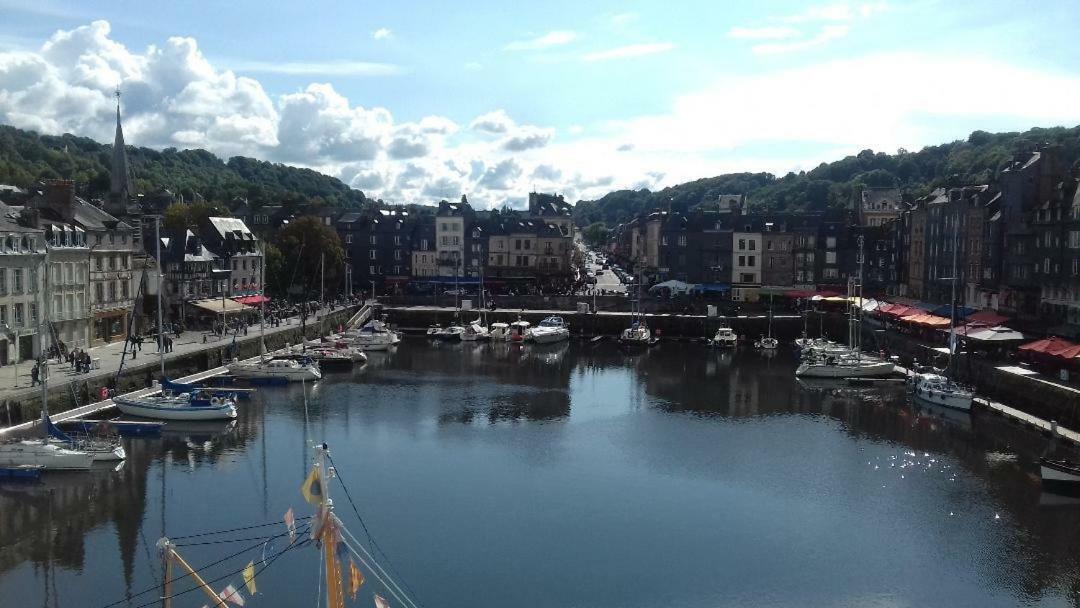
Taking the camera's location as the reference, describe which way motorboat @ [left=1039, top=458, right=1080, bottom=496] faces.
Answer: facing to the left of the viewer

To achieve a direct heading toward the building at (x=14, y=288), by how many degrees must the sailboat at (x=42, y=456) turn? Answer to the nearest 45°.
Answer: approximately 90° to its left

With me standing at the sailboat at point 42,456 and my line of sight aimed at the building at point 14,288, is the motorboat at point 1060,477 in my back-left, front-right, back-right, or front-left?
back-right

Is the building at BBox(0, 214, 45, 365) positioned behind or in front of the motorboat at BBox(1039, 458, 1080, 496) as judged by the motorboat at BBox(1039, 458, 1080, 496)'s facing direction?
in front

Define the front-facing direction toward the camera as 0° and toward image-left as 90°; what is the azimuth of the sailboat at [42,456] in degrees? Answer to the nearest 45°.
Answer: approximately 270°

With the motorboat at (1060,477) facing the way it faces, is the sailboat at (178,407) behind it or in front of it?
in front

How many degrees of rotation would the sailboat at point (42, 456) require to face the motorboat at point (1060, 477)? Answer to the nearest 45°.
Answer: approximately 45° to its right

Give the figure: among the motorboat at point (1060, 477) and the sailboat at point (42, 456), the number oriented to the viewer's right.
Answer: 1

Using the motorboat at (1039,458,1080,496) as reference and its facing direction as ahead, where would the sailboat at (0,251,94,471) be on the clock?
The sailboat is roughly at 11 o'clock from the motorboat.
